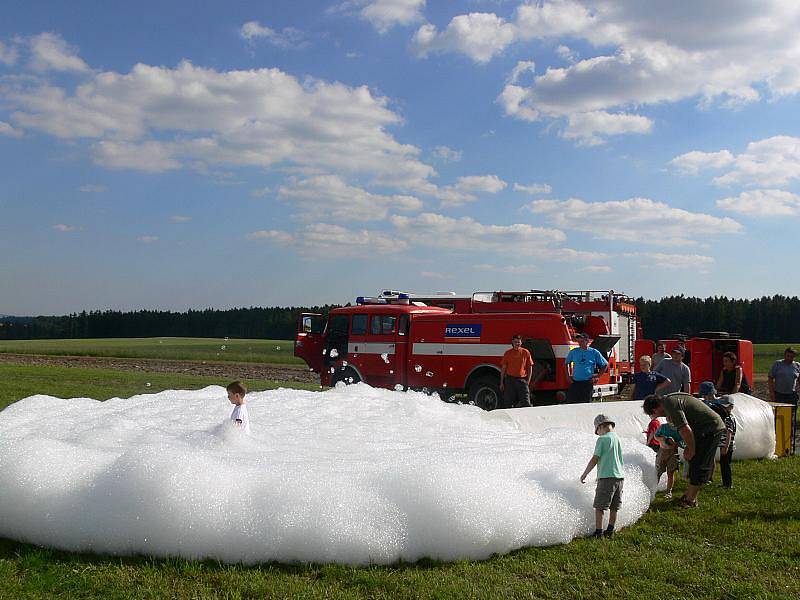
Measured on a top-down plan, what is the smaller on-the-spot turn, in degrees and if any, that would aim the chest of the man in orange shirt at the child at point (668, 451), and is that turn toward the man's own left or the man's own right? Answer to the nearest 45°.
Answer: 0° — they already face them

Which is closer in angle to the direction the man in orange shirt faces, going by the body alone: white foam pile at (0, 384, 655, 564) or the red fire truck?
the white foam pile

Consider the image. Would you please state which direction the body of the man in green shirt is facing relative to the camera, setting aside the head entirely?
to the viewer's left

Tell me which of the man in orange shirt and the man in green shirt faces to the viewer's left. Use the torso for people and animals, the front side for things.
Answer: the man in green shirt

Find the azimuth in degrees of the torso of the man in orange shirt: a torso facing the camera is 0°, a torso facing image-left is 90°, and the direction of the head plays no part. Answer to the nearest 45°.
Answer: approximately 0°

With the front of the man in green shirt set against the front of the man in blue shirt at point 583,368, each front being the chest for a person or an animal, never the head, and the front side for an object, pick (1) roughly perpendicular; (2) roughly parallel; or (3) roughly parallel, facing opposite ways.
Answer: roughly perpendicular

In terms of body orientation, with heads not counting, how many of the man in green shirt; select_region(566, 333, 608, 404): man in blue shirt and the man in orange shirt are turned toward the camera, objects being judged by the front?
2

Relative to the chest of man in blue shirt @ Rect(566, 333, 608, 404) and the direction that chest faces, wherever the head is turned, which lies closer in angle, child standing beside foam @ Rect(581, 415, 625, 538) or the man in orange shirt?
the child standing beside foam

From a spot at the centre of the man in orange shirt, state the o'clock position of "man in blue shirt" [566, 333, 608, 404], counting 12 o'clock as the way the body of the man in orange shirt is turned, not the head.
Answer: The man in blue shirt is roughly at 10 o'clock from the man in orange shirt.

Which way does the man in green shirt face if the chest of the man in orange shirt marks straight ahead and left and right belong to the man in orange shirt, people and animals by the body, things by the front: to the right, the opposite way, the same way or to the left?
to the right

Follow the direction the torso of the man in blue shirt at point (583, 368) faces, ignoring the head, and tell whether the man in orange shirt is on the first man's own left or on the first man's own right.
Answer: on the first man's own right
